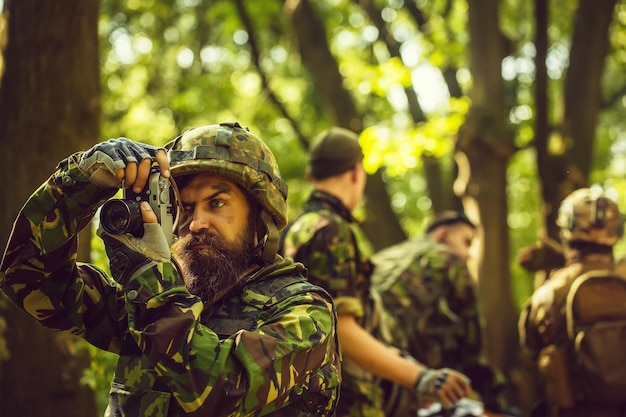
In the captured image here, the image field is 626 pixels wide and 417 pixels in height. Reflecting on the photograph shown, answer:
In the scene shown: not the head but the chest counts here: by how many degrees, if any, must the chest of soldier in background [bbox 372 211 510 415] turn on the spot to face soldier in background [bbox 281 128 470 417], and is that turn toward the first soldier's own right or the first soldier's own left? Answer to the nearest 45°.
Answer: approximately 135° to the first soldier's own right

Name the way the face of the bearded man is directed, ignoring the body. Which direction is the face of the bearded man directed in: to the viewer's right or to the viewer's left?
to the viewer's left

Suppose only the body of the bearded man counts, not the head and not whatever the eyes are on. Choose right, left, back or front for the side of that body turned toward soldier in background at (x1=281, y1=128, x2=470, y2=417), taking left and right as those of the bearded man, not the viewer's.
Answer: back

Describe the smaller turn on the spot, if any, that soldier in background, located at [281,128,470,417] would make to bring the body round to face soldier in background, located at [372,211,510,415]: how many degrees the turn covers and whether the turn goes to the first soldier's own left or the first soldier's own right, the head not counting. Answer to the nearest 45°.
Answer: approximately 45° to the first soldier's own left

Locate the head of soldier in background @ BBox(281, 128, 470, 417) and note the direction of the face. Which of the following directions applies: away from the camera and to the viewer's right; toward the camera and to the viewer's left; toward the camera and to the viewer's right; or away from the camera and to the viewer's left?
away from the camera and to the viewer's right

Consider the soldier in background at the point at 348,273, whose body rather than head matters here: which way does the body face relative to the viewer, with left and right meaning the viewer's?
facing away from the viewer and to the right of the viewer

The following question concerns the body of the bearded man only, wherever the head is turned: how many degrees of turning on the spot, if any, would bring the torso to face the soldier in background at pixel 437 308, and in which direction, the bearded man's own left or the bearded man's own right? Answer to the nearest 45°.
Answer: approximately 180°

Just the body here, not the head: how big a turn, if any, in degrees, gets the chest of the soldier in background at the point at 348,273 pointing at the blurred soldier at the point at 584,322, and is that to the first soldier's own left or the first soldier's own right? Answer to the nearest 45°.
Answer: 0° — they already face them

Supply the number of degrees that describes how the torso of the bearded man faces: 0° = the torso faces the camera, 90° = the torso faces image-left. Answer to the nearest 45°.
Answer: approximately 45°
